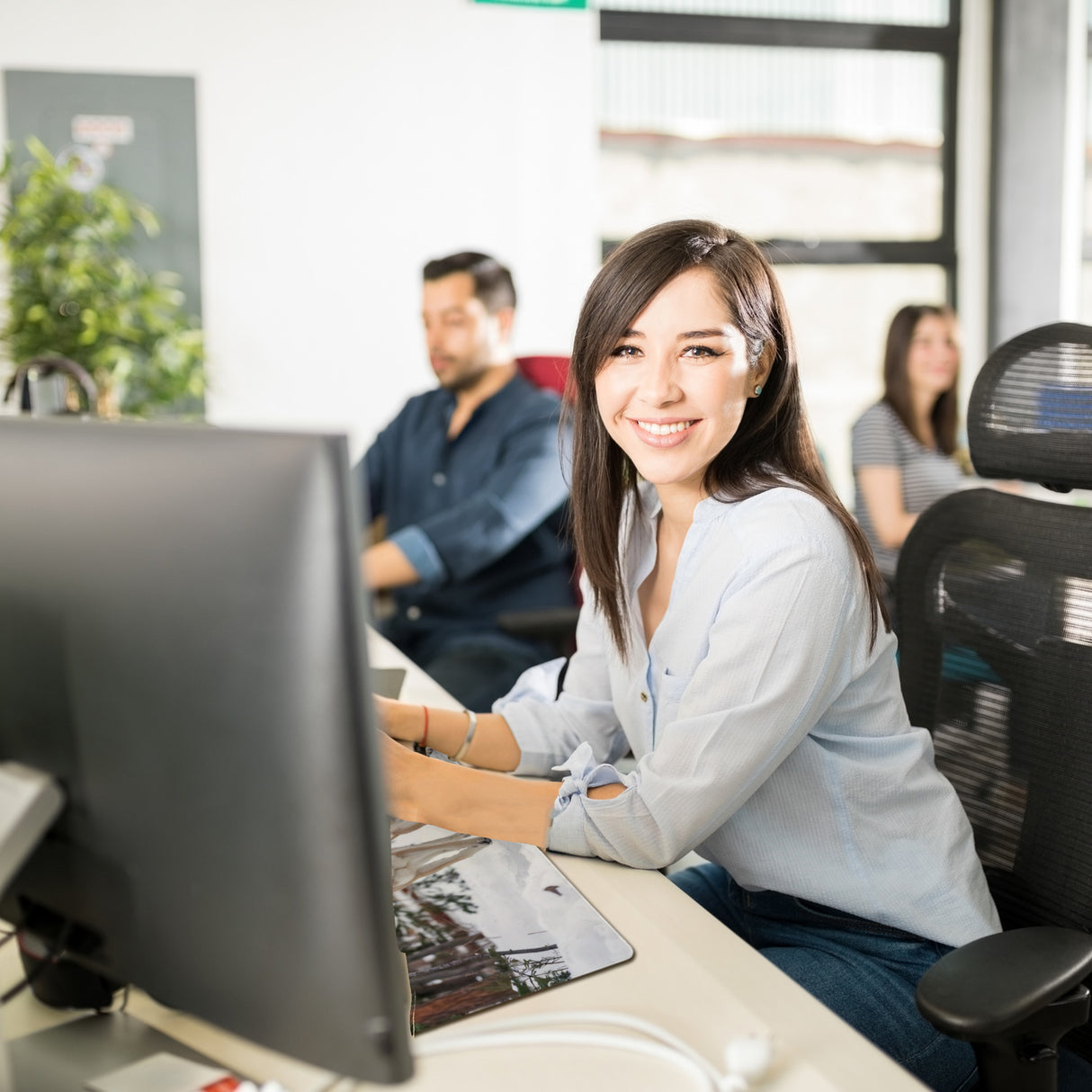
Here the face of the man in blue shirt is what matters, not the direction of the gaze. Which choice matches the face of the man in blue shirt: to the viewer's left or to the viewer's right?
to the viewer's left

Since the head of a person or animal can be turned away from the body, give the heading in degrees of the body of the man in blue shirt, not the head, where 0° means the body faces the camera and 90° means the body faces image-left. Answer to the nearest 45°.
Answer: approximately 45°

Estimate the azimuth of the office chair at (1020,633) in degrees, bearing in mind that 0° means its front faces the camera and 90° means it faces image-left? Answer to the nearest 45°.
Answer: approximately 45°

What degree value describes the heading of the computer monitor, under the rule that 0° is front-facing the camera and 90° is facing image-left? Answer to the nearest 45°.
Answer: approximately 225°

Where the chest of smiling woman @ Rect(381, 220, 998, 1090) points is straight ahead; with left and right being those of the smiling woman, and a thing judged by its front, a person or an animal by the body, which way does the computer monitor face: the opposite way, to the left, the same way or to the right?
the opposite way

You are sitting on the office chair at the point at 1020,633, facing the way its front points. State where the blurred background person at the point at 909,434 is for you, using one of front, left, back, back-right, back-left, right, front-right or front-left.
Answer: back-right
